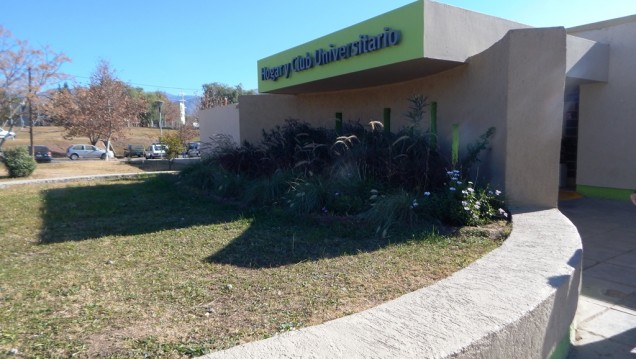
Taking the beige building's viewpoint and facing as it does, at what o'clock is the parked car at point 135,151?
The parked car is roughly at 3 o'clock from the beige building.

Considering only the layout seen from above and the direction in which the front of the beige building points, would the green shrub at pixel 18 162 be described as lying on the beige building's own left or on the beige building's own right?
on the beige building's own right

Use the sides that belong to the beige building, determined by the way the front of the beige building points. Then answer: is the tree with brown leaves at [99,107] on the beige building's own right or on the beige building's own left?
on the beige building's own right

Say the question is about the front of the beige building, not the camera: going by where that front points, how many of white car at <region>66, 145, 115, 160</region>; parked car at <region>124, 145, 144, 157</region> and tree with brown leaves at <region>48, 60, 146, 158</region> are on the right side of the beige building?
3

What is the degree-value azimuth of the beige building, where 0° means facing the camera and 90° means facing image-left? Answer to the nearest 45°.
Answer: approximately 45°

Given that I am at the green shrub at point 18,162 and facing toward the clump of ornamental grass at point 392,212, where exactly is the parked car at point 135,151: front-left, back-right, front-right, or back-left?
back-left
